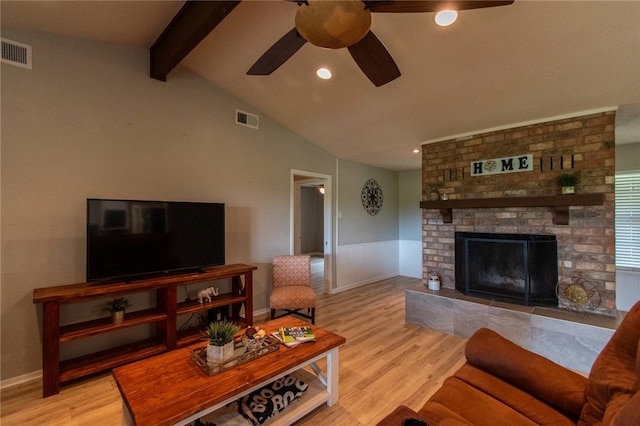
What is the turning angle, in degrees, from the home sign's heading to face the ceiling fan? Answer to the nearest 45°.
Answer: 0° — it already faces it

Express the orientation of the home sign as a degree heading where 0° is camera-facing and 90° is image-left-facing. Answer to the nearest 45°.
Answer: approximately 0°

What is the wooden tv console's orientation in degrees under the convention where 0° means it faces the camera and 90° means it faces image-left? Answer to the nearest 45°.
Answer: approximately 315°

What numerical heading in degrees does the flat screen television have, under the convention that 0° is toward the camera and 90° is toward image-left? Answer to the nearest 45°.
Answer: approximately 315°

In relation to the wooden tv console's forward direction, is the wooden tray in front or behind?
in front

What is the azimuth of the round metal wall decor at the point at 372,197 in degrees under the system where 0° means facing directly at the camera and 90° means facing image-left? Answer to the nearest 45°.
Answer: approximately 315°

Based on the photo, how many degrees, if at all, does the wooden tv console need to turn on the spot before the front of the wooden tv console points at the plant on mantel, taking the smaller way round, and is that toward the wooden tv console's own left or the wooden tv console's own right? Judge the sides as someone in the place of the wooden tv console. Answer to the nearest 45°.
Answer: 0° — it already faces it
